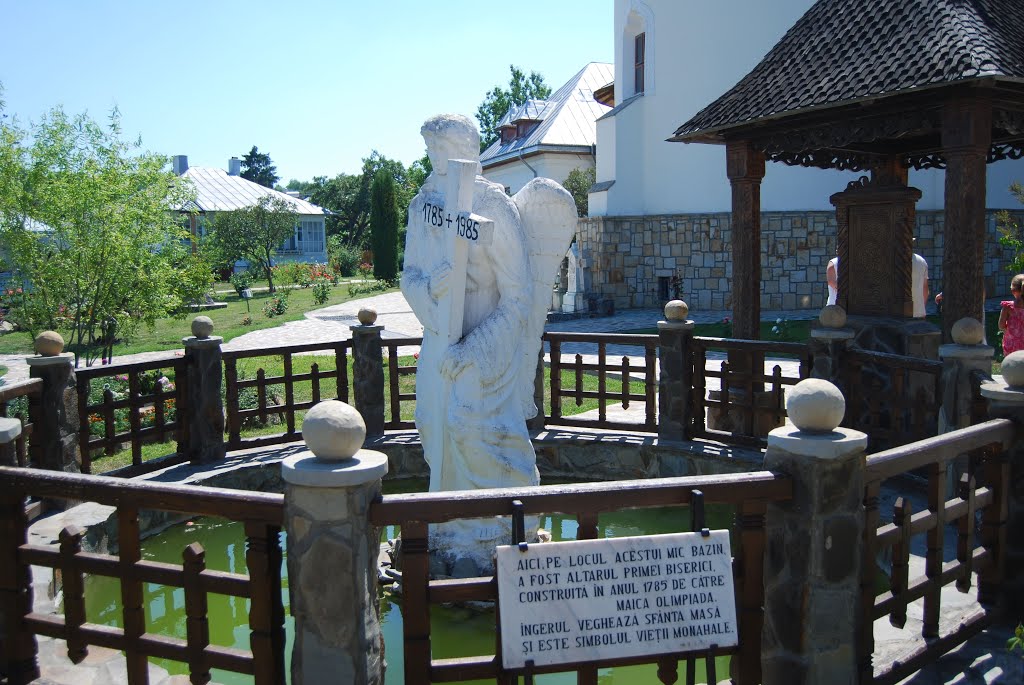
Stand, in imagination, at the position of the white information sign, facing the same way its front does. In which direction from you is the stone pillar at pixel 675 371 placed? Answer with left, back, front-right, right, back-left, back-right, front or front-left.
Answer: back

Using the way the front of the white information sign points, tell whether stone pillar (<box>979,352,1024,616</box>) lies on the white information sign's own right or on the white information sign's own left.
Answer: on the white information sign's own left

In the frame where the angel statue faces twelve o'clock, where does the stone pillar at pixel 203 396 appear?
The stone pillar is roughly at 3 o'clock from the angel statue.

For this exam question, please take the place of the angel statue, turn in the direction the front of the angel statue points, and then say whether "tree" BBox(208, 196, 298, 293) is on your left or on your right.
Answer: on your right

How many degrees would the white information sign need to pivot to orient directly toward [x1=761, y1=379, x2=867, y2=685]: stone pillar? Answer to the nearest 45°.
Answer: approximately 135° to its left

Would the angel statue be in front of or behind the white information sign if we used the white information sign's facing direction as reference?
behind

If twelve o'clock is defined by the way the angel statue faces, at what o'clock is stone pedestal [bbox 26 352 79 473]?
The stone pedestal is roughly at 2 o'clock from the angel statue.

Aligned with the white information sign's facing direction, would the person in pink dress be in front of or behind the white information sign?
behind

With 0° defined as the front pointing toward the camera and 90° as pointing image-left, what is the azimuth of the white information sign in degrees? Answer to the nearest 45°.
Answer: approximately 0°

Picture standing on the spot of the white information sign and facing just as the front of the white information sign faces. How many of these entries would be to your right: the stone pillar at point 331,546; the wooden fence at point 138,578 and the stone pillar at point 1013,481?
2

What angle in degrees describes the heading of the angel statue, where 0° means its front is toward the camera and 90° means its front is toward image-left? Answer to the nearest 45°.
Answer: approximately 45°
